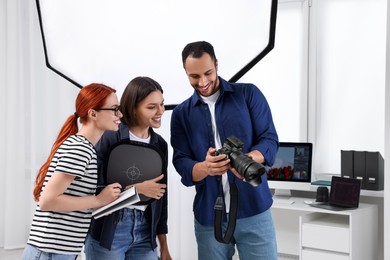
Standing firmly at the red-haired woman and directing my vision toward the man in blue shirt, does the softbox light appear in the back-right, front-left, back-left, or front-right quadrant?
front-left

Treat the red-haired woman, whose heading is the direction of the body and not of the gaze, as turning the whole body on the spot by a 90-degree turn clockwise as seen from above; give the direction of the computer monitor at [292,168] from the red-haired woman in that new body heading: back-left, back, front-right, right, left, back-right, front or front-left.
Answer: back-left

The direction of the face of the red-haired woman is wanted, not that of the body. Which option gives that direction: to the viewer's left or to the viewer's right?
to the viewer's right

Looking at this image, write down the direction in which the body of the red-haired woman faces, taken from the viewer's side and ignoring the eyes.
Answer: to the viewer's right

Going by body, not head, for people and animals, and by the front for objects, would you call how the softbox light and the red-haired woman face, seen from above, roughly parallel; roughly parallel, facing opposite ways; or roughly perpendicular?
roughly perpendicular

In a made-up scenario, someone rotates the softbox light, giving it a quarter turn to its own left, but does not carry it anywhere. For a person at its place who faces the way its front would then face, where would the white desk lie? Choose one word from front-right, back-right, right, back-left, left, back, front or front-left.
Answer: front-left

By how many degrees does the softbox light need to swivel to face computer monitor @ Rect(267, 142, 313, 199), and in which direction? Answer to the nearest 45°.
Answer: approximately 135° to its left

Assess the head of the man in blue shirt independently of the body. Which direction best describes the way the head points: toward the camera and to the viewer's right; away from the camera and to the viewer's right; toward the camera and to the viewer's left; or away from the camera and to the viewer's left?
toward the camera and to the viewer's left

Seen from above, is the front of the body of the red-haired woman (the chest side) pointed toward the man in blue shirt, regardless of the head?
yes

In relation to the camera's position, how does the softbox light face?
facing the viewer
